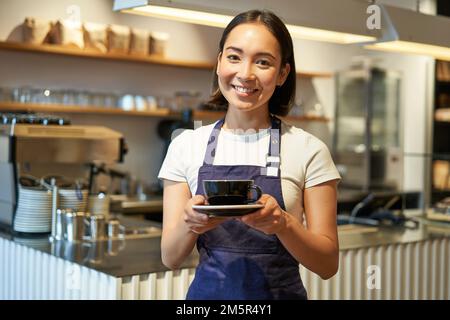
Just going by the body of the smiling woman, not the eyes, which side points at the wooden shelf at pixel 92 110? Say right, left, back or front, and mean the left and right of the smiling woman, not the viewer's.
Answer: back

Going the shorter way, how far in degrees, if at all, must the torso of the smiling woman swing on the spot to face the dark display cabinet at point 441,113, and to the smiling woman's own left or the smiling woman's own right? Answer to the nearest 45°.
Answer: approximately 180°

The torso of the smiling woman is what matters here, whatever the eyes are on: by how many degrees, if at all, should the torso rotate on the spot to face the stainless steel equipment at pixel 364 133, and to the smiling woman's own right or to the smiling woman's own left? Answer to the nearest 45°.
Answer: approximately 180°

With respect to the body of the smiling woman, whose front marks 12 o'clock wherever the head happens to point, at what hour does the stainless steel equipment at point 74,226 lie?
The stainless steel equipment is roughly at 5 o'clock from the smiling woman.

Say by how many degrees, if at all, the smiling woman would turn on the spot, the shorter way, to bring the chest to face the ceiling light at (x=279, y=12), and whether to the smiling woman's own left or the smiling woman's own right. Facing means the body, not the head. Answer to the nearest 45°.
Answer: approximately 180°

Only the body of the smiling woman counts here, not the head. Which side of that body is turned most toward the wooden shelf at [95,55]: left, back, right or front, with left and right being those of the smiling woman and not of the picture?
back

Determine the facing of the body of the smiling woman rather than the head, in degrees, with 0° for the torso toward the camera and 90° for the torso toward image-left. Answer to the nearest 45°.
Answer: approximately 0°

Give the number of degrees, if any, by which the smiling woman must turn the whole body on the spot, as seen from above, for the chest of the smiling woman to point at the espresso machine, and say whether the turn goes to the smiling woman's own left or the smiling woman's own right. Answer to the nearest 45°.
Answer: approximately 135° to the smiling woman's own right
